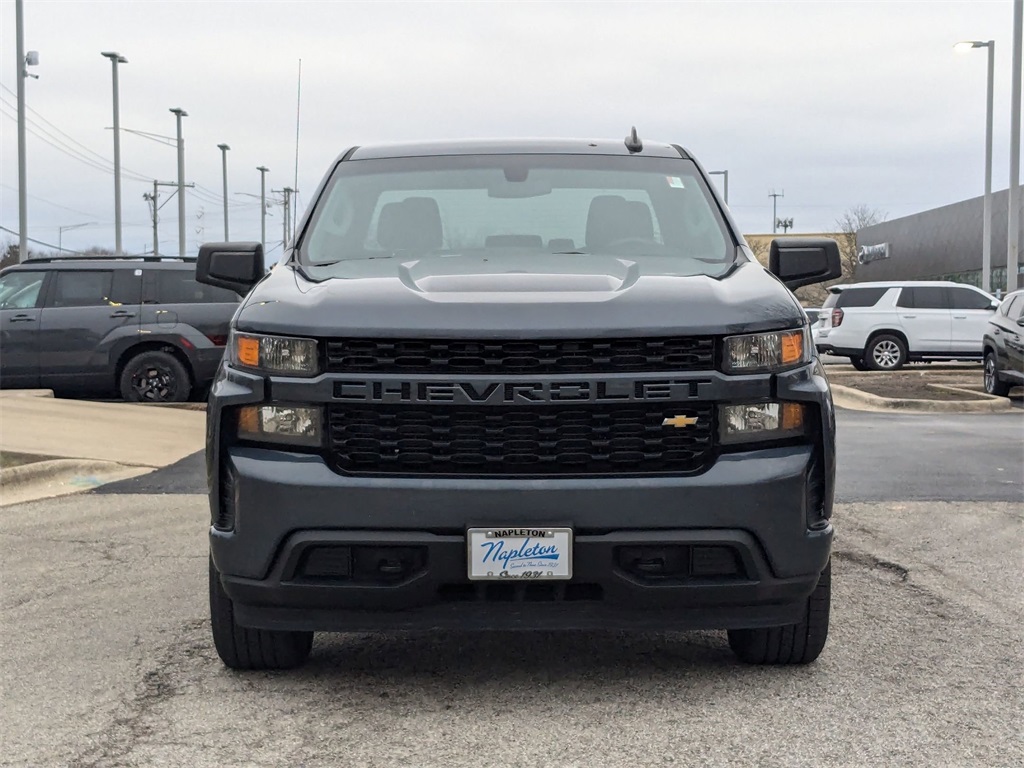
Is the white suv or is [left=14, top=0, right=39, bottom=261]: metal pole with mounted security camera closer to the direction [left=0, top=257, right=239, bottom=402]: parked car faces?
the metal pole with mounted security camera

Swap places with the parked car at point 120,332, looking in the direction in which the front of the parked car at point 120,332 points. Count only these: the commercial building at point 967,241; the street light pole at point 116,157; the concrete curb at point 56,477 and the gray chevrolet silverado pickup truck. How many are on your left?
2

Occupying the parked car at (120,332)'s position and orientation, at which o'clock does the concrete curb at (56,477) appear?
The concrete curb is roughly at 9 o'clock from the parked car.

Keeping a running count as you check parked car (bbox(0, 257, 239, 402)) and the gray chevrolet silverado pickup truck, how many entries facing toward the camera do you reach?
1

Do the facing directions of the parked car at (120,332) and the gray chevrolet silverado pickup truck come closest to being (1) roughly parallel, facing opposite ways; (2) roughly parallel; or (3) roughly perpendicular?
roughly perpendicular

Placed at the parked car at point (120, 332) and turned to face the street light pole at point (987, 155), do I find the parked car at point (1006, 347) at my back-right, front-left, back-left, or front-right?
front-right

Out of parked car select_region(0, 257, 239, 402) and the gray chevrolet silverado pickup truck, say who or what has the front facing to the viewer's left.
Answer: the parked car

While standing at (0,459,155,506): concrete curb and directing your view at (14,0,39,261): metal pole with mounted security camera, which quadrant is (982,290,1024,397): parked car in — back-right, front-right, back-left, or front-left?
front-right

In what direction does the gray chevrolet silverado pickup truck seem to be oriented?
toward the camera

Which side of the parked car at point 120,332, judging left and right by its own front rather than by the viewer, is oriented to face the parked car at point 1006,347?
back

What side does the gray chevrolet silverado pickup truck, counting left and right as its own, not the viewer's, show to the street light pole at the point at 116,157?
back

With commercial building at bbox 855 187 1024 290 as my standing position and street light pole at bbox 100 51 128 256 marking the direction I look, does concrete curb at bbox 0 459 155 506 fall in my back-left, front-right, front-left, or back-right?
front-left

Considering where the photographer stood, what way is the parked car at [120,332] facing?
facing to the left of the viewer

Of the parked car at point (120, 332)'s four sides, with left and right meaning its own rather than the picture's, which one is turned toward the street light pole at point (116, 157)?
right

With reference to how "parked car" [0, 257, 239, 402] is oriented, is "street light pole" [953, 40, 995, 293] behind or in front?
behind

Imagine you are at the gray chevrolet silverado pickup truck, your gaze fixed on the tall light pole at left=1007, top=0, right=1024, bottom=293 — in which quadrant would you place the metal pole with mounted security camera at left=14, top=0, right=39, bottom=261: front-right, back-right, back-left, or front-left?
front-left

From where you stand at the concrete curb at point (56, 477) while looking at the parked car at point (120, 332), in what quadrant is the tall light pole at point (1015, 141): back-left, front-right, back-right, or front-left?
front-right
